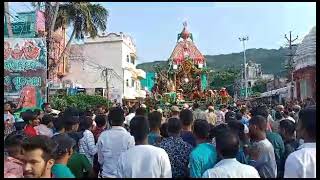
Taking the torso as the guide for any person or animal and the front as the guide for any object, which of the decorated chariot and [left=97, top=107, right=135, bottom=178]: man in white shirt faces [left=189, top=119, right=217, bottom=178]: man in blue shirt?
the decorated chariot

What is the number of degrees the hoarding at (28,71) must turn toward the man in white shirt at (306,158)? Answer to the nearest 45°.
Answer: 0° — it already faces them

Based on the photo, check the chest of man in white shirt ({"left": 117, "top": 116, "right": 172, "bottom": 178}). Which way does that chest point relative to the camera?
away from the camera

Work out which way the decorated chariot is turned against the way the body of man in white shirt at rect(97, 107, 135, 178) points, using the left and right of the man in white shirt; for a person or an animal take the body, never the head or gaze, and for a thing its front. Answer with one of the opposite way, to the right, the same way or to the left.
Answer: the opposite way

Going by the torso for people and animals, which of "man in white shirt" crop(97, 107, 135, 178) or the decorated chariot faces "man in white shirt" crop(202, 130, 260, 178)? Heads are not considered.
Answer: the decorated chariot

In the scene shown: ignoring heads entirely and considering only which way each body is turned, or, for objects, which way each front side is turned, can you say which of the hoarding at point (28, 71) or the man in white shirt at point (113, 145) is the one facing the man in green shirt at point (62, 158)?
the hoarding

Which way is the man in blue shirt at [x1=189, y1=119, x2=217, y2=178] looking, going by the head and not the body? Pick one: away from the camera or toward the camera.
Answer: away from the camera

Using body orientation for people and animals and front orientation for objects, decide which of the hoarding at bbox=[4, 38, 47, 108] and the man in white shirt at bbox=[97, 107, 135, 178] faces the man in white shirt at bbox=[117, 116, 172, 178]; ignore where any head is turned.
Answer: the hoarding

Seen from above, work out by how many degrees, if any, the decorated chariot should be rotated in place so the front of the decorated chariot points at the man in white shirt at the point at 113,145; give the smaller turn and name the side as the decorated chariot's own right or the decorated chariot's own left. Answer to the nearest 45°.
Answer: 0° — it already faces them

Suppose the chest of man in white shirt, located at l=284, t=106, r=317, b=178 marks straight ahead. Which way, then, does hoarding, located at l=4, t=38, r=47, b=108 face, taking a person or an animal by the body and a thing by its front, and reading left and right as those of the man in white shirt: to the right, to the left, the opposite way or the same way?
the opposite way

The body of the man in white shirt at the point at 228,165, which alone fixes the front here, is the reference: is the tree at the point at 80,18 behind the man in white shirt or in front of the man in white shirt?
in front

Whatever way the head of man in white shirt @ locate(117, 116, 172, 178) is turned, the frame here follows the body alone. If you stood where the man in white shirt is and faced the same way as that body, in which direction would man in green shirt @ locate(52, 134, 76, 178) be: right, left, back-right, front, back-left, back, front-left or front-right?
left

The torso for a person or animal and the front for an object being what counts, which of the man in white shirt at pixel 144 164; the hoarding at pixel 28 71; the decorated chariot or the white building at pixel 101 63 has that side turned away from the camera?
the man in white shirt

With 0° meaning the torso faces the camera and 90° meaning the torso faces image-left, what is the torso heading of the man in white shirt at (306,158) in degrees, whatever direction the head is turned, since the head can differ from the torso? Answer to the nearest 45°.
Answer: approximately 135°

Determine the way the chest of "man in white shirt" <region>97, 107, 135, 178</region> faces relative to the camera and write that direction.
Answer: away from the camera
